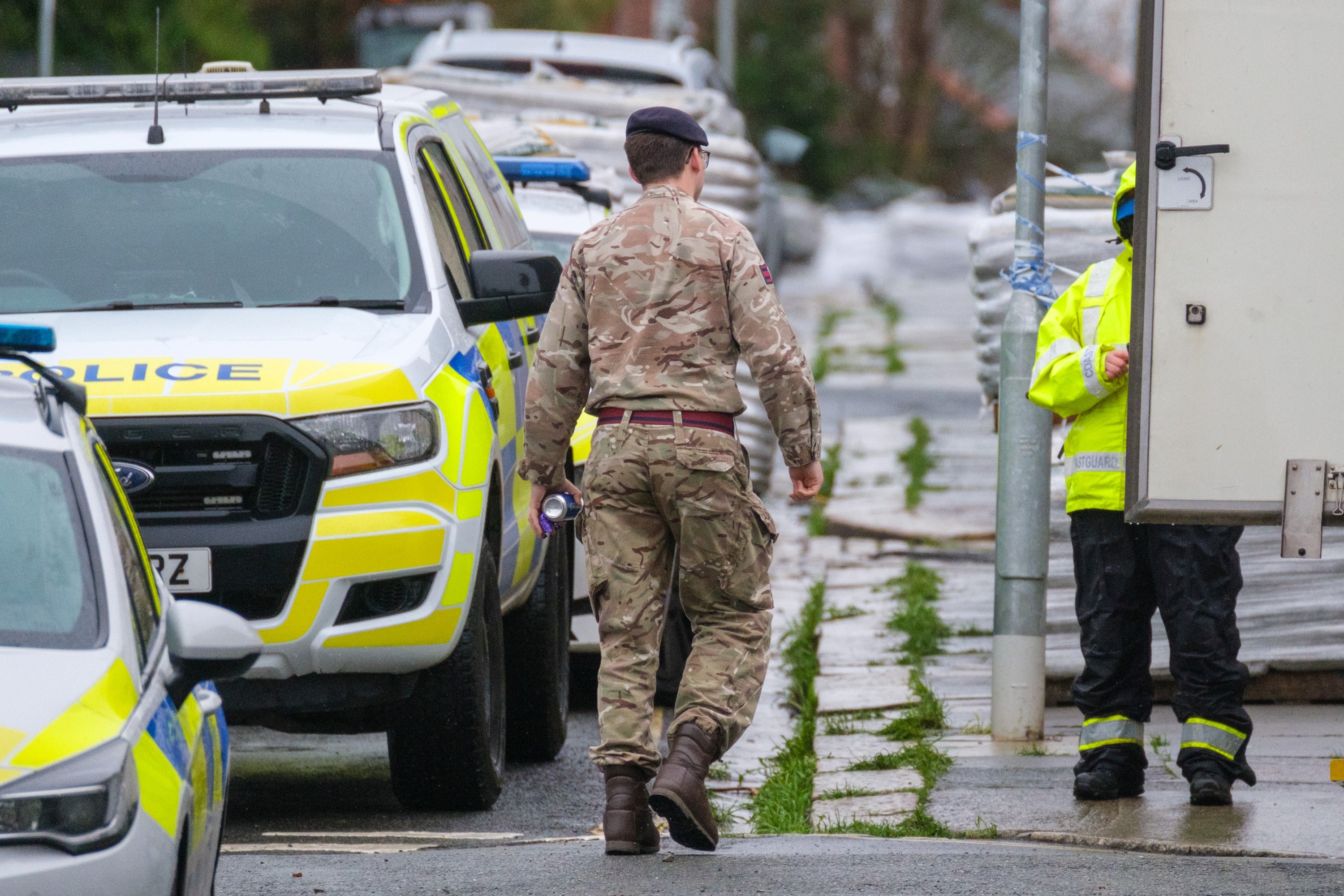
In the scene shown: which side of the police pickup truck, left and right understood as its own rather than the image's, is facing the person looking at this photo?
front

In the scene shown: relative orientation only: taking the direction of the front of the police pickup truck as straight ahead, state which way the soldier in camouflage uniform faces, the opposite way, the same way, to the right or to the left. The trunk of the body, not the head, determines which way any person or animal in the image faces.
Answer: the opposite way

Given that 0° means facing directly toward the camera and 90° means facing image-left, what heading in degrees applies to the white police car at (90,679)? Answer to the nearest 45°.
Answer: approximately 0°

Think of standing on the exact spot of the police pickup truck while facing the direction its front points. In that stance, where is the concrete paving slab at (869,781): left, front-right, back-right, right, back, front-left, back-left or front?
left

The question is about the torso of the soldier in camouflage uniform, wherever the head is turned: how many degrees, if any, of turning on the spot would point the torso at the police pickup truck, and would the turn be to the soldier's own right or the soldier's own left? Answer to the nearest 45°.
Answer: approximately 45° to the soldier's own left

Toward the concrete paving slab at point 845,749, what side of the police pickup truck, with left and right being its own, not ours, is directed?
left

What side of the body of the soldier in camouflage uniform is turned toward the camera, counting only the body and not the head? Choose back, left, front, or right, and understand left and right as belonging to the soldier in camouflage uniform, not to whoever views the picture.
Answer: back

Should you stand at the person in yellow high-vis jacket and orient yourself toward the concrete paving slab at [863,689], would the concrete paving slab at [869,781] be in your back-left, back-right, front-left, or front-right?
front-left

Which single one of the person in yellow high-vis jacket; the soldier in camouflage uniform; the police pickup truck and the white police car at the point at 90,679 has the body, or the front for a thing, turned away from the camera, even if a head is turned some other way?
the soldier in camouflage uniform

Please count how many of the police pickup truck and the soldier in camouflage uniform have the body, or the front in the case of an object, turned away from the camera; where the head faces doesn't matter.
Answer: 1

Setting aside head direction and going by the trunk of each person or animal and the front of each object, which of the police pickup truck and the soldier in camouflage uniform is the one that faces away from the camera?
the soldier in camouflage uniform

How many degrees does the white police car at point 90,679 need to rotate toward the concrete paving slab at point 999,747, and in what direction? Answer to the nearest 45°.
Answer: approximately 135° to its left

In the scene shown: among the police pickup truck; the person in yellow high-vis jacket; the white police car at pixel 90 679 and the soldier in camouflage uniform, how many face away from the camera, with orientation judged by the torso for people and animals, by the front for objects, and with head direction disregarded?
1

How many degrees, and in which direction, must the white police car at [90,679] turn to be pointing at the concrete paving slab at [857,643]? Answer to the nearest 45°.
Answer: approximately 135° to its left
